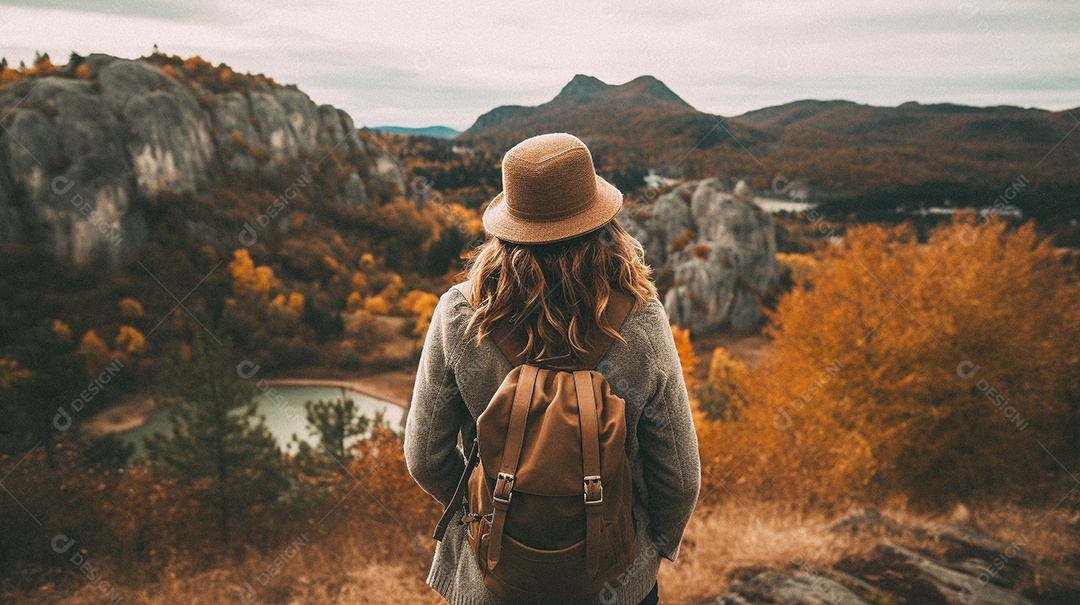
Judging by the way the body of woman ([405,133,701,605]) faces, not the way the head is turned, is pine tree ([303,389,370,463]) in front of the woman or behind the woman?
in front

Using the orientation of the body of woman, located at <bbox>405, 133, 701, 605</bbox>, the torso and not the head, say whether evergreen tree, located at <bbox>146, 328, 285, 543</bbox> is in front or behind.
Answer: in front

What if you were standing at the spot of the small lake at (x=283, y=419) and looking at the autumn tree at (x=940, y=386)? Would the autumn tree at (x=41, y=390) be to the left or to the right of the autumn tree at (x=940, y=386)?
right

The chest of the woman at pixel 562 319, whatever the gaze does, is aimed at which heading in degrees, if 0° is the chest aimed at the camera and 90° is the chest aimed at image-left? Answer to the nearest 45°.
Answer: approximately 180°

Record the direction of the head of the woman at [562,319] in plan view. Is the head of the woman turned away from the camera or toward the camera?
away from the camera

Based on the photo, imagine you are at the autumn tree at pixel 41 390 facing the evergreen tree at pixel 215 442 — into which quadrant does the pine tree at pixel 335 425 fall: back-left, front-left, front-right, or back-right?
front-left

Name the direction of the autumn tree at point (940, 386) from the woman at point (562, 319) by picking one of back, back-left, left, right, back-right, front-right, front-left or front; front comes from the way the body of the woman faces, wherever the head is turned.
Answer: front-right

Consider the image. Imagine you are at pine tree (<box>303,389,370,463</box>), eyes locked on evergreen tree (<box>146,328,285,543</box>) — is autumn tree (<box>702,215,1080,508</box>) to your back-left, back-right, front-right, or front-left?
back-left
